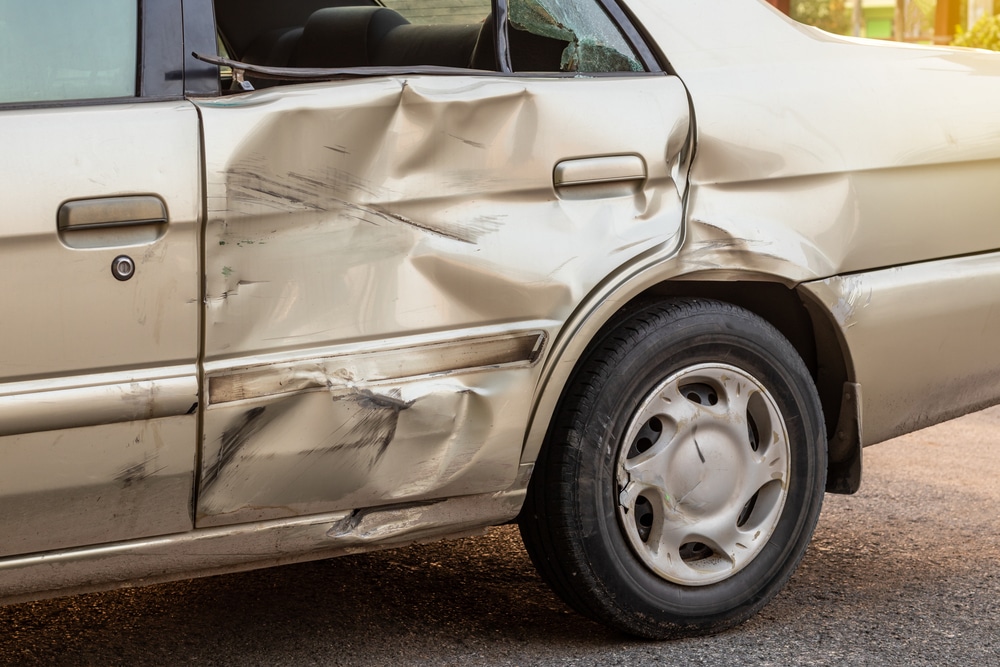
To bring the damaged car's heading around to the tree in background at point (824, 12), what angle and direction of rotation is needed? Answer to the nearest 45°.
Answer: approximately 135° to its right

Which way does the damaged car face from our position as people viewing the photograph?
facing the viewer and to the left of the viewer

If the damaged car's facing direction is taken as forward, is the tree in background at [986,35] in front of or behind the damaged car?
behind
